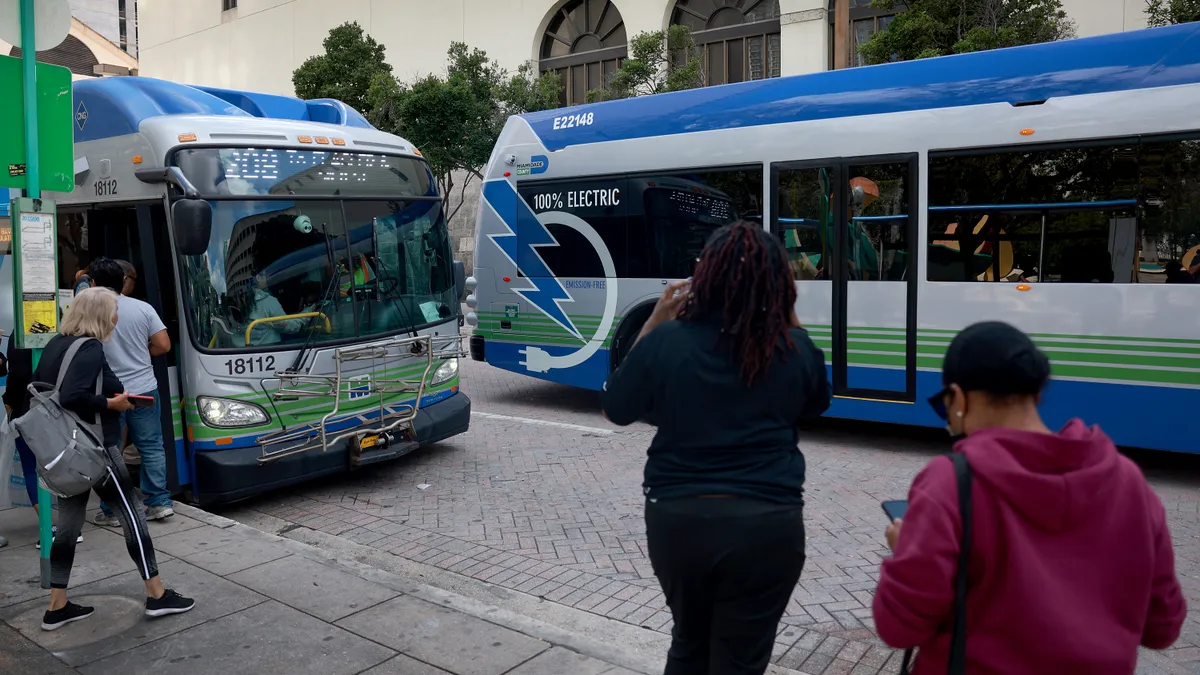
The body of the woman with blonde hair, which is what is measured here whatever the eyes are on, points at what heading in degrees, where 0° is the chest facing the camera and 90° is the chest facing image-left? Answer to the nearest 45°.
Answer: approximately 270°

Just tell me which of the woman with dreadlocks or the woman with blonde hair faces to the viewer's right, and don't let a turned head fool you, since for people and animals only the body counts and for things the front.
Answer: the woman with blonde hair

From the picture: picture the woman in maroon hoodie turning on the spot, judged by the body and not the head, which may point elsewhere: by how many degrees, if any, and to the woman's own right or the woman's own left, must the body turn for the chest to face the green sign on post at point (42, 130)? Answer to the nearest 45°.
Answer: approximately 45° to the woman's own left

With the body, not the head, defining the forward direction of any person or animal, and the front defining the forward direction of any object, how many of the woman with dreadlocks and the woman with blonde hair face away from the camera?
1

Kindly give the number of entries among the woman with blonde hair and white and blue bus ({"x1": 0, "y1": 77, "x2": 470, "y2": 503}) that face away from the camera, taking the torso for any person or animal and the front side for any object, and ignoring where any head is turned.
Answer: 0

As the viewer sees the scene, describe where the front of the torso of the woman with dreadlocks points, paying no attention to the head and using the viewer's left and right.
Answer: facing away from the viewer

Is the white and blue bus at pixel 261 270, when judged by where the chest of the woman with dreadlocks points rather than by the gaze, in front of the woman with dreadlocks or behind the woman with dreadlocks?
in front

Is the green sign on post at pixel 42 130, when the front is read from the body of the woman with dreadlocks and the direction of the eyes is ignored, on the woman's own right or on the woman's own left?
on the woman's own left

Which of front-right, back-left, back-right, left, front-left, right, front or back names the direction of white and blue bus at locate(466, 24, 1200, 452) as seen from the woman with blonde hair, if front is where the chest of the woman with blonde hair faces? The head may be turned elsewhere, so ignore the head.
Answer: front

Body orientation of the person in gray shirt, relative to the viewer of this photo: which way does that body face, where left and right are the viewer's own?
facing away from the viewer and to the right of the viewer

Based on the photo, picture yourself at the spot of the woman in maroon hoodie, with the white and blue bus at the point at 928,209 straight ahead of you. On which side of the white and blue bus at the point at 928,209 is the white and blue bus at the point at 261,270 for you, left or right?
left

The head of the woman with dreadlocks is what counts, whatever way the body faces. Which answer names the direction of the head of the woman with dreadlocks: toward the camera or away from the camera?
away from the camera

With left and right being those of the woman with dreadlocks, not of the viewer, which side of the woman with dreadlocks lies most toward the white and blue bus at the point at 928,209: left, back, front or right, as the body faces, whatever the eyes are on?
front

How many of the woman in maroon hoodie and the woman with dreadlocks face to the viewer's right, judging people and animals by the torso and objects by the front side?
0
